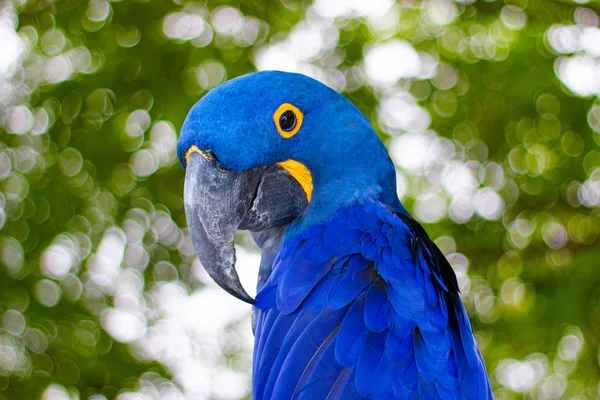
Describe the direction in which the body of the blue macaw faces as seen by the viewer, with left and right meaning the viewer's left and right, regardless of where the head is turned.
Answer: facing to the left of the viewer
